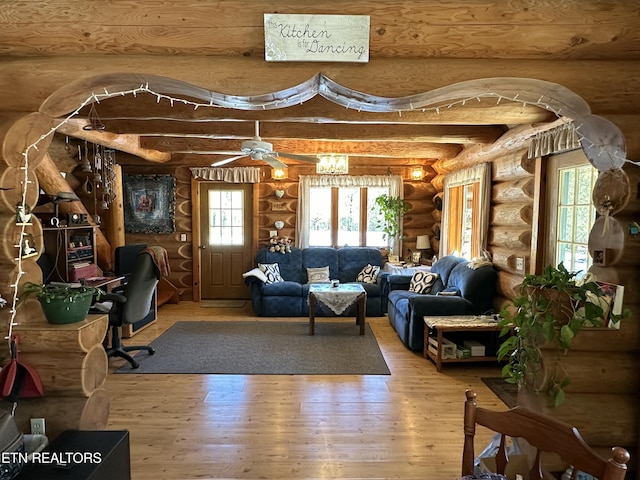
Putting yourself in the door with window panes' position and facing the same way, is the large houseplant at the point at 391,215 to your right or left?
on your left

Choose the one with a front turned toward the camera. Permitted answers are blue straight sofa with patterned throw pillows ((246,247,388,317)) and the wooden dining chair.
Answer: the blue straight sofa with patterned throw pillows

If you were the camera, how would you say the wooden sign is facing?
facing the viewer

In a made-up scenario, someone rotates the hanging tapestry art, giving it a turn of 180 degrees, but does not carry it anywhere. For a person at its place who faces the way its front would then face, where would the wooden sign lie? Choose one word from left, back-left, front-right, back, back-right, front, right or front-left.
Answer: back

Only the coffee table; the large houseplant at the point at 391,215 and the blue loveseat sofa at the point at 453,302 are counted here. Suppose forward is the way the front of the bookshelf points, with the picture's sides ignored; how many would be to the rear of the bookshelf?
0

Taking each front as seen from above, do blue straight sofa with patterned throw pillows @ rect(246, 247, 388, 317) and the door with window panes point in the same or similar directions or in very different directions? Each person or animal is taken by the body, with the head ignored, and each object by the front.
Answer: same or similar directions

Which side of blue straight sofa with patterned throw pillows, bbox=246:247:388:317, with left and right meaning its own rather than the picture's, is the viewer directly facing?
front

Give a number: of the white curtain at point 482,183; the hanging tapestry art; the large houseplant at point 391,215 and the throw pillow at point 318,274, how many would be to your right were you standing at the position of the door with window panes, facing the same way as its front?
1

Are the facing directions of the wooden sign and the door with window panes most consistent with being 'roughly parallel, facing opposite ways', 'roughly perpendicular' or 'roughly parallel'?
roughly parallel

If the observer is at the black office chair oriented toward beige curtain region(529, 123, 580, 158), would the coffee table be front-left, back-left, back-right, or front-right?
front-left

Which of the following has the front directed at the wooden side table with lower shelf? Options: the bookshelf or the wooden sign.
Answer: the bookshelf

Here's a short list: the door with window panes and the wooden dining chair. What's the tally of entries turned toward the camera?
1

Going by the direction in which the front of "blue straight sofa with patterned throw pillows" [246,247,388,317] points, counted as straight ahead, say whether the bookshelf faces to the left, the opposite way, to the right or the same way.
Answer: to the left

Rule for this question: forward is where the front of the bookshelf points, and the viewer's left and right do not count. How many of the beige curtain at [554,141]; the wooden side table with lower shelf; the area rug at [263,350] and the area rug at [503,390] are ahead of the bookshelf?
4

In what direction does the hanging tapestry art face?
toward the camera
